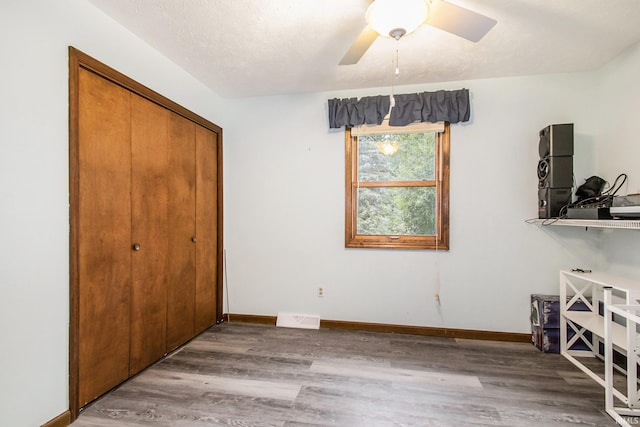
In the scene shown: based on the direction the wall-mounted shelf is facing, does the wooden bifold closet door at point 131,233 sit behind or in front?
in front

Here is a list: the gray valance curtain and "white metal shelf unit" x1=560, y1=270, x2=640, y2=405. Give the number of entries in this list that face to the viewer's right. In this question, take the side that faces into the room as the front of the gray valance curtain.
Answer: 0

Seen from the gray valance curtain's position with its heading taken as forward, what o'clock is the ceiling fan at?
The ceiling fan is roughly at 12 o'clock from the gray valance curtain.

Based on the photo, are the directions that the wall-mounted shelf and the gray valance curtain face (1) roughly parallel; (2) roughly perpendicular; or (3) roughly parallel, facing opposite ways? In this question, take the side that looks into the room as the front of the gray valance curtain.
roughly perpendicular

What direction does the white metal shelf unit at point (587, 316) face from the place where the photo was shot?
facing the viewer and to the left of the viewer

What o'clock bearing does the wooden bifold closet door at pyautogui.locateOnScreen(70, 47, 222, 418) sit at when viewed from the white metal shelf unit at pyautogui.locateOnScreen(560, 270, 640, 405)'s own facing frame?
The wooden bifold closet door is roughly at 12 o'clock from the white metal shelf unit.

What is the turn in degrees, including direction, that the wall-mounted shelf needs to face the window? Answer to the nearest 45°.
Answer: approximately 45° to its right

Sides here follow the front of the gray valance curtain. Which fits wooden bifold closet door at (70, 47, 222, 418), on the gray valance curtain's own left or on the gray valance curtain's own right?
on the gray valance curtain's own right

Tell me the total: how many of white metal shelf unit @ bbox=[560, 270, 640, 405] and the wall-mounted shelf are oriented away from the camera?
0

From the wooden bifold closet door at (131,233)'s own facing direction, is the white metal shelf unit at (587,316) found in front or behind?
in front

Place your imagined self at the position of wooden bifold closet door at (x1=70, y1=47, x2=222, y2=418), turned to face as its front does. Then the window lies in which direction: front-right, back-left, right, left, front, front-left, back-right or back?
front-left

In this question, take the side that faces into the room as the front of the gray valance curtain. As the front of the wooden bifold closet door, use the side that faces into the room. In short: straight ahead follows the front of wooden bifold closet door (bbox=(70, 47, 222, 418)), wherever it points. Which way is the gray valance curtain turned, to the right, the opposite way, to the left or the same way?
to the right
